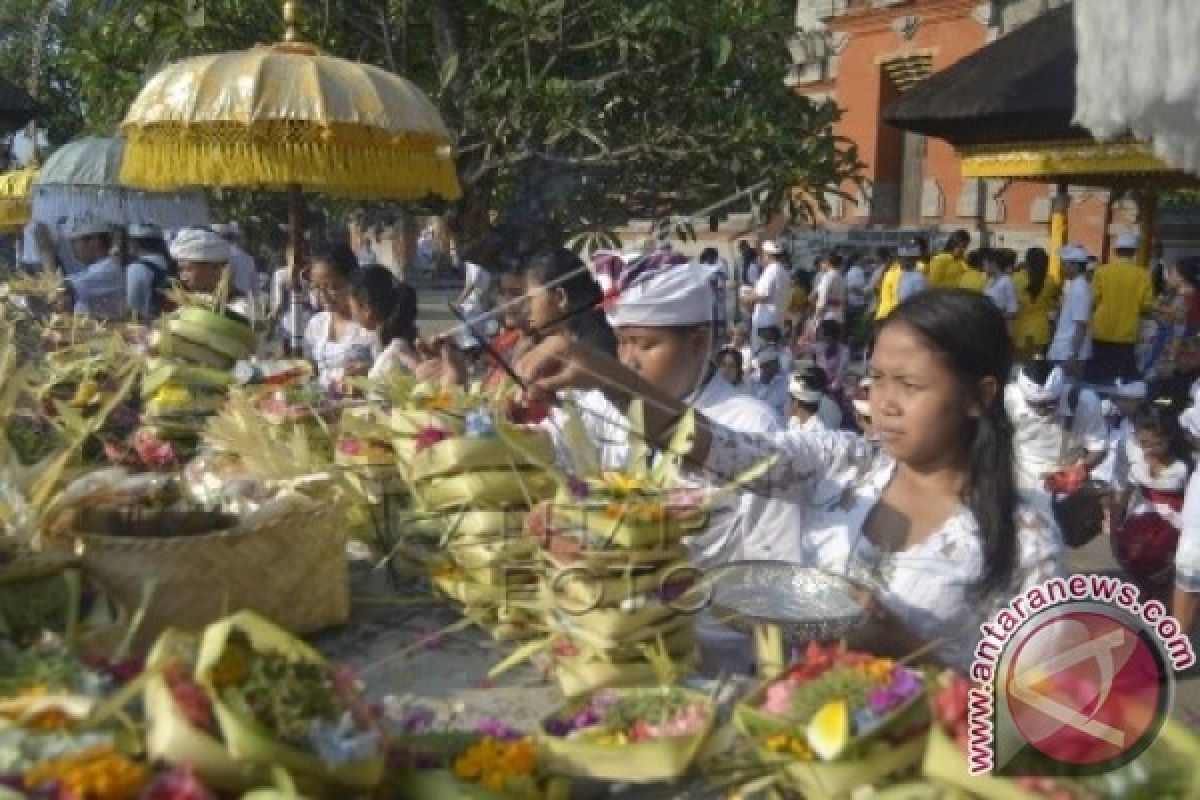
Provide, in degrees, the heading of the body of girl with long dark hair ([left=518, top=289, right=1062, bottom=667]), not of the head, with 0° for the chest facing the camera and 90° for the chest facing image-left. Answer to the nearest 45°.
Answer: approximately 45°

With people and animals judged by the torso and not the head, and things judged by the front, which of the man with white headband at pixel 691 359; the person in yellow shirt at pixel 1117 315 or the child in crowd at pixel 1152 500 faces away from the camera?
the person in yellow shirt

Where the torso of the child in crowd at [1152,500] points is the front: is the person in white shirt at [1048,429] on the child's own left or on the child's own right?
on the child's own right

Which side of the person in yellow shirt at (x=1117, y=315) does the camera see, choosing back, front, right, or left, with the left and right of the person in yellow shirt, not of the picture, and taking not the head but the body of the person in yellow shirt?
back

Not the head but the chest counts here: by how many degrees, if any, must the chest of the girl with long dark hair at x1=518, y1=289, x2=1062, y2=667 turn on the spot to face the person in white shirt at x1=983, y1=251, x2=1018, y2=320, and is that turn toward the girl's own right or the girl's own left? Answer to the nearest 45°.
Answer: approximately 135° to the girl's own right

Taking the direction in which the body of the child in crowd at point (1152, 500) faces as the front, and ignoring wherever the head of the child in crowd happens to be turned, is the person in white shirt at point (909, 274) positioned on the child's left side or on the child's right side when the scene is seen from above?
on the child's right side
